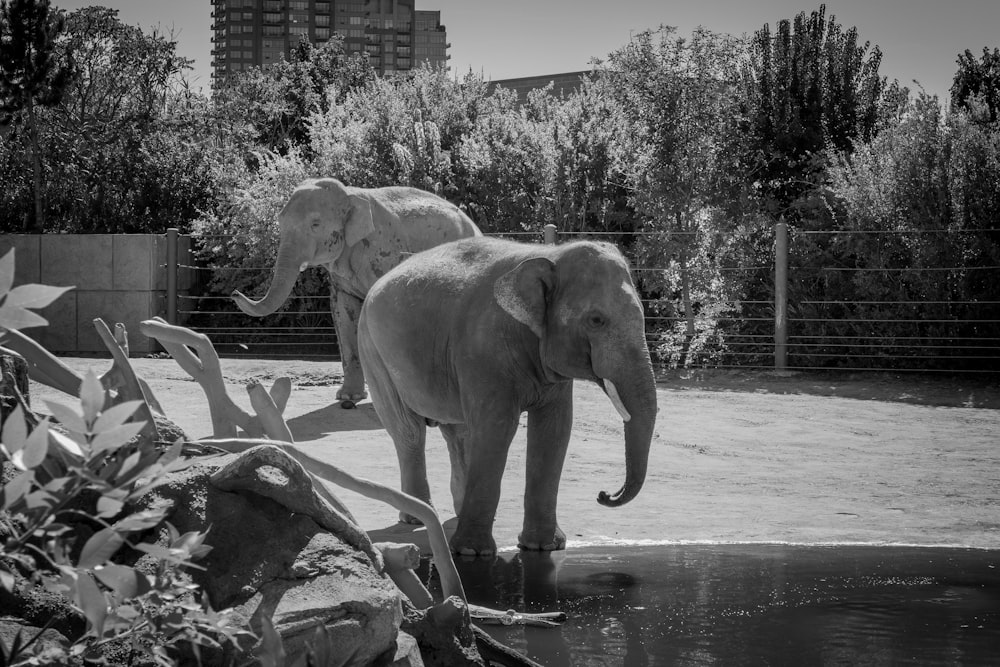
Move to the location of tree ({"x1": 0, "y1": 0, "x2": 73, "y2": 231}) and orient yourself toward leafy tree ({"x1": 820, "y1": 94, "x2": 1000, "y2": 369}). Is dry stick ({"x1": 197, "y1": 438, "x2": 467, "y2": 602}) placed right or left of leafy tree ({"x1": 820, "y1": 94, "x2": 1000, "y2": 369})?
right

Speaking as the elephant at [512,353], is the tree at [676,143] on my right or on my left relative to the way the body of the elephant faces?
on my left

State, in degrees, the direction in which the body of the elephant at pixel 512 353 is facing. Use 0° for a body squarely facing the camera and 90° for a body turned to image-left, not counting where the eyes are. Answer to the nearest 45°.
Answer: approximately 315°

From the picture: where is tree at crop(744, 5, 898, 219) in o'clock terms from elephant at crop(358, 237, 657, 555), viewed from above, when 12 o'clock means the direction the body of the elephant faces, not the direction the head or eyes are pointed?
The tree is roughly at 8 o'clock from the elephant.

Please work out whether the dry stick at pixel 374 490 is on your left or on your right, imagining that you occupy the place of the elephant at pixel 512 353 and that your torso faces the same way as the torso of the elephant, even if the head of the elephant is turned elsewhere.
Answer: on your right

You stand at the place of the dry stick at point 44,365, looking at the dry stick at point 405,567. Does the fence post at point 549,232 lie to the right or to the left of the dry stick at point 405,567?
left

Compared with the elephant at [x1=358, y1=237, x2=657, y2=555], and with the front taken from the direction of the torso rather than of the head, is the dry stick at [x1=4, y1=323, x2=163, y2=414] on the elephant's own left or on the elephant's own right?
on the elephant's own right

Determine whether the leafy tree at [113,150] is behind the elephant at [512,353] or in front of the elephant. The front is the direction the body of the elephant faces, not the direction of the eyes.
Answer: behind

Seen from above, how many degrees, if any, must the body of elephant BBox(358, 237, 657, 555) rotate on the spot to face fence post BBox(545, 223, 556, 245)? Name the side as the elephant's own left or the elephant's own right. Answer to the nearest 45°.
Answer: approximately 135° to the elephant's own left
